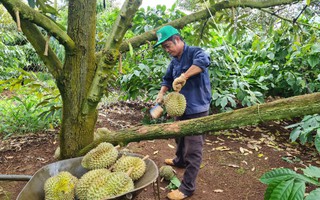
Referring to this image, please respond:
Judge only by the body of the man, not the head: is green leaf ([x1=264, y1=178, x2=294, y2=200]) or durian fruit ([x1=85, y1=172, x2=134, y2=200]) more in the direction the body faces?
the durian fruit

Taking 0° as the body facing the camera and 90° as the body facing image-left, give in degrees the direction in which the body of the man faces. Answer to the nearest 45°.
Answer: approximately 45°
